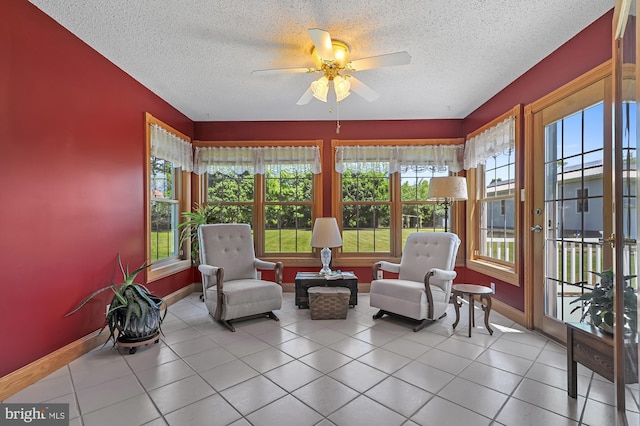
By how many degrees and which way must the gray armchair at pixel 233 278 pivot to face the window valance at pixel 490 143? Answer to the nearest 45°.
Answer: approximately 45° to its left

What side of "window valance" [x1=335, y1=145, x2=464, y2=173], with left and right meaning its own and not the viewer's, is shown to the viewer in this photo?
front

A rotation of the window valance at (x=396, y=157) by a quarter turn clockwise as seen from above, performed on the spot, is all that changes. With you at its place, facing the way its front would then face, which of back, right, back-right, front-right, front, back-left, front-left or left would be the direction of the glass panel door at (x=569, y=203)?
back-left

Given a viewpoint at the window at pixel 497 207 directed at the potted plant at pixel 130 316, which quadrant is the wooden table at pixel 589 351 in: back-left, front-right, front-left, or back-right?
front-left

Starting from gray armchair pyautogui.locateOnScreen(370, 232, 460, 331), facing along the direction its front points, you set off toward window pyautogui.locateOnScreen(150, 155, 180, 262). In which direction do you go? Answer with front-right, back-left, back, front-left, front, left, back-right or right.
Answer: front-right

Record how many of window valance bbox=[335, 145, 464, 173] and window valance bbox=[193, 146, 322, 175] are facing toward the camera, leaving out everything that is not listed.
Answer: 2

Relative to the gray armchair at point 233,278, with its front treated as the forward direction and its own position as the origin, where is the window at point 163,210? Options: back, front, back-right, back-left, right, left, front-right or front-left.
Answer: back

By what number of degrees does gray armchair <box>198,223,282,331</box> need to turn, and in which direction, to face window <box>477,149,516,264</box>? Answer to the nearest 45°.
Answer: approximately 45° to its left

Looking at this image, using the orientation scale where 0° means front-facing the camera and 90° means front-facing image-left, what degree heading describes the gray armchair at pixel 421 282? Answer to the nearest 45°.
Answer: approximately 45°

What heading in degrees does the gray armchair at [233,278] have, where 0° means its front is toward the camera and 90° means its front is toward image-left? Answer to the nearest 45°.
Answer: approximately 315°

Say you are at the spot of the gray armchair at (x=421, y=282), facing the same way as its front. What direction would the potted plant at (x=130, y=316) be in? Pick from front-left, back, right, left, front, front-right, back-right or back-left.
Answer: front

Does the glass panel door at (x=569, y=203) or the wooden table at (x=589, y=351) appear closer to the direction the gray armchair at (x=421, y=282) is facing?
the wooden table

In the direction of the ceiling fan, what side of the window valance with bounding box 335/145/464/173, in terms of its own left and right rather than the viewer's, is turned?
front

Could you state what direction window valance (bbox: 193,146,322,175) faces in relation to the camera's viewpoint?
facing the viewer

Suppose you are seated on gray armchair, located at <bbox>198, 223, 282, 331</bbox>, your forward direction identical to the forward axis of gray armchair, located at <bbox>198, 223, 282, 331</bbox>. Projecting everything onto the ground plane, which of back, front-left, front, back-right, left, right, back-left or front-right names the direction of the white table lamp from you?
front-left
